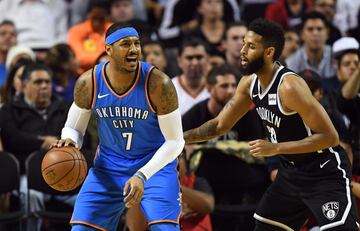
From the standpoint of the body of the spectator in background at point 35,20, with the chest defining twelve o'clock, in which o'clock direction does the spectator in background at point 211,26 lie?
the spectator in background at point 211,26 is roughly at 10 o'clock from the spectator in background at point 35,20.

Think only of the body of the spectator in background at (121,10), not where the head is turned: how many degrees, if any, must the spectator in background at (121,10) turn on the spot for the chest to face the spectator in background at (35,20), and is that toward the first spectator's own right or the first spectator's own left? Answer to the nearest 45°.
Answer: approximately 90° to the first spectator's own right

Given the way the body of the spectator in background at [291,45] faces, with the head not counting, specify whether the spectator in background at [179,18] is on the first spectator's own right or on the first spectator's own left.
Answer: on the first spectator's own right

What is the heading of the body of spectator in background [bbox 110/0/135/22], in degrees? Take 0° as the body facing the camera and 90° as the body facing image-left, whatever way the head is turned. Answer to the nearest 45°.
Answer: approximately 0°

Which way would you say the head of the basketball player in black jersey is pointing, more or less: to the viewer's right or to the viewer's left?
to the viewer's left

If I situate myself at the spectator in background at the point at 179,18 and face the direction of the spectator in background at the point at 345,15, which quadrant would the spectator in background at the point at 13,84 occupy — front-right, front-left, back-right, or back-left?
back-right
